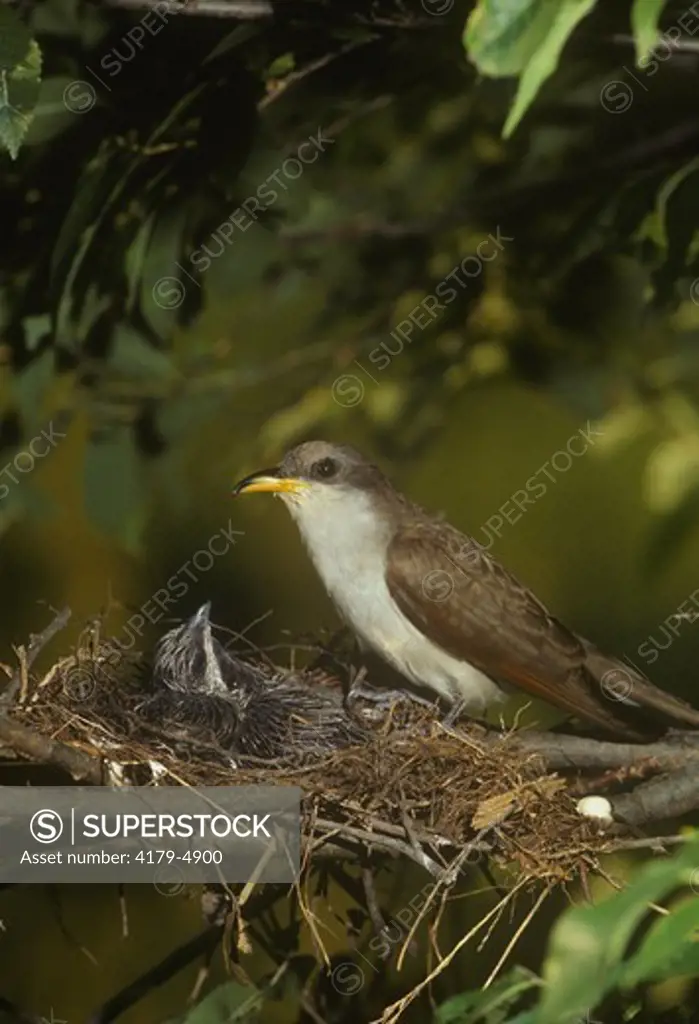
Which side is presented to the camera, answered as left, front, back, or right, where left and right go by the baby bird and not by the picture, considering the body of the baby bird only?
left

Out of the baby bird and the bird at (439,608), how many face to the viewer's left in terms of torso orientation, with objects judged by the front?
2

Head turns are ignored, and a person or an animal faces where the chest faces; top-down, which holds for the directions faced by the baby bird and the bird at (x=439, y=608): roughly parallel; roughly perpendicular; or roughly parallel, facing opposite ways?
roughly parallel

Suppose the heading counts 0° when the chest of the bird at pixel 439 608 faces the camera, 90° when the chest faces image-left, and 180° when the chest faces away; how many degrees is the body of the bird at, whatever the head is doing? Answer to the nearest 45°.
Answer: approximately 90°
